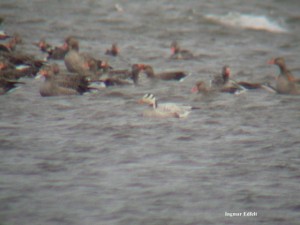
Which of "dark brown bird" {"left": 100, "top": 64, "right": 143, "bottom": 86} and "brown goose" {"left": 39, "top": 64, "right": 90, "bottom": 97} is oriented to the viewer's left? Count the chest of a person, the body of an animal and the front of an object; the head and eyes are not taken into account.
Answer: the brown goose

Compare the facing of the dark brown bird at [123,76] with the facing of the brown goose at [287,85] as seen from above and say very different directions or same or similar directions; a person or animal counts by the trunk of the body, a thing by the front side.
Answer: very different directions

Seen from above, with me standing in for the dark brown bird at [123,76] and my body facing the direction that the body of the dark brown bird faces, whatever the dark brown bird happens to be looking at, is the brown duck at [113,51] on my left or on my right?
on my left

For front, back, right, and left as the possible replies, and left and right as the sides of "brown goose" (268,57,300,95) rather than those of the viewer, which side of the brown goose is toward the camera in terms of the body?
left

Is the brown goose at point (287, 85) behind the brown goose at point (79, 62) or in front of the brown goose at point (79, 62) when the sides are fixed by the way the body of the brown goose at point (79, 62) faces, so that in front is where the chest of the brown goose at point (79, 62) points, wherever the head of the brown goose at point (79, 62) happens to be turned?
behind

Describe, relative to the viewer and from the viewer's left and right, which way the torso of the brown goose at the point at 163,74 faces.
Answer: facing to the left of the viewer

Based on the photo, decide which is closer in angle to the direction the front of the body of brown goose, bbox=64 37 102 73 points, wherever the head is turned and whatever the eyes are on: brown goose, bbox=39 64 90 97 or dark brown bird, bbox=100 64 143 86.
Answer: the brown goose, bbox=39 64 90 97

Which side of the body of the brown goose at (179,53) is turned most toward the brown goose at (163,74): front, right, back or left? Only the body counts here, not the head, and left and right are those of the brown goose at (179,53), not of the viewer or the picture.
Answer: left

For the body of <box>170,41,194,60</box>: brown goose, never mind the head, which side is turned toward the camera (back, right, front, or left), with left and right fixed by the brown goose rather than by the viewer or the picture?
left

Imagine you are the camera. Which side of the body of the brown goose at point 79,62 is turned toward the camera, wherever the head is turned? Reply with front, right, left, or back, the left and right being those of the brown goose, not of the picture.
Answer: left

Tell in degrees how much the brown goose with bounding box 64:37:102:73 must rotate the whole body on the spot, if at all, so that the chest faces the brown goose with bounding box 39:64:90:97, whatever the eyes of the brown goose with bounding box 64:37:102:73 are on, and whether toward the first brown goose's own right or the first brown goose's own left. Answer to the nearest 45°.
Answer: approximately 90° to the first brown goose's own left

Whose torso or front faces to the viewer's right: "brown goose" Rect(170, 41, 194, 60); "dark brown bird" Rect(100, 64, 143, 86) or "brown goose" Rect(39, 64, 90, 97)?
the dark brown bird

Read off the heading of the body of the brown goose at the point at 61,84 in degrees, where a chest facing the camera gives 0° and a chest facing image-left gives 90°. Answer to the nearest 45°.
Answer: approximately 90°

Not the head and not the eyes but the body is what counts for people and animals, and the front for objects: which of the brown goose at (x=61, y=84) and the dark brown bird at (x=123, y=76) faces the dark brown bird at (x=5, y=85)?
the brown goose

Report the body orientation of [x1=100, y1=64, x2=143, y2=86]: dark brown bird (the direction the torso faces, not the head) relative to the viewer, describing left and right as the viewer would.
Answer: facing to the right of the viewer
